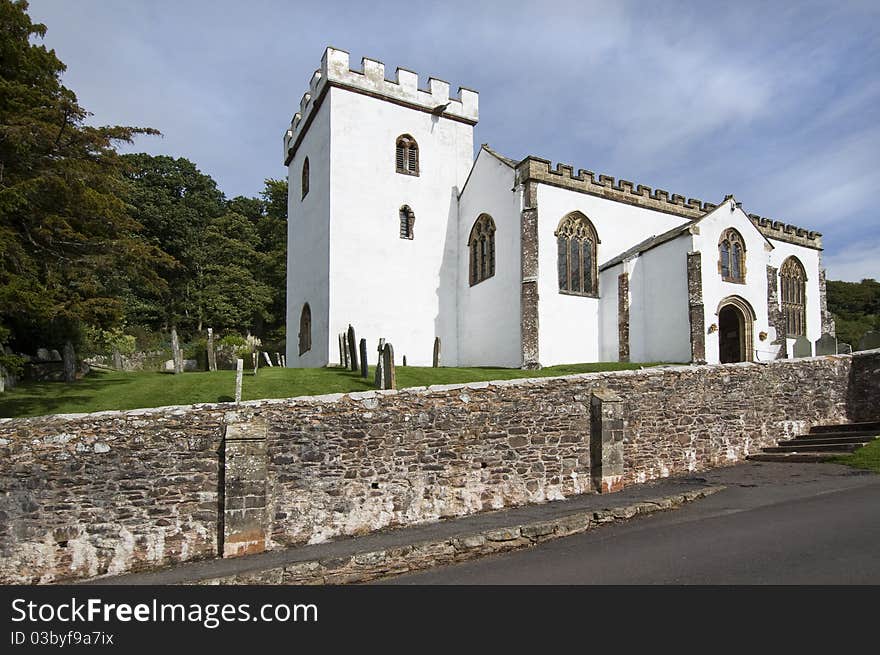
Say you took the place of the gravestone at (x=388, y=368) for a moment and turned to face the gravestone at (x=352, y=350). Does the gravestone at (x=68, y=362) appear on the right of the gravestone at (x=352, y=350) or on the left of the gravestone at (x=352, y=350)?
left

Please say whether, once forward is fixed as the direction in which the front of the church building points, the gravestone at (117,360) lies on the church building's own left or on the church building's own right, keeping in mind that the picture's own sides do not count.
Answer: on the church building's own right
